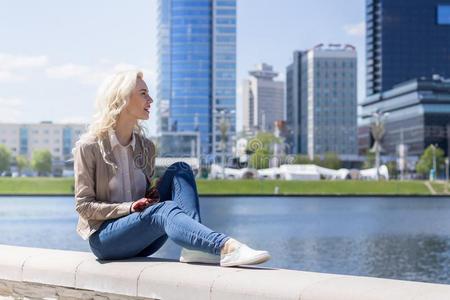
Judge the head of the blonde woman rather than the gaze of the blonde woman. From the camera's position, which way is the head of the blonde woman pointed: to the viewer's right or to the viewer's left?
to the viewer's right

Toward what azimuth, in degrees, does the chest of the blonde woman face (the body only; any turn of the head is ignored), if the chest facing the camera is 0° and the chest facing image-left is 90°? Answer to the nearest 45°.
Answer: approximately 315°
